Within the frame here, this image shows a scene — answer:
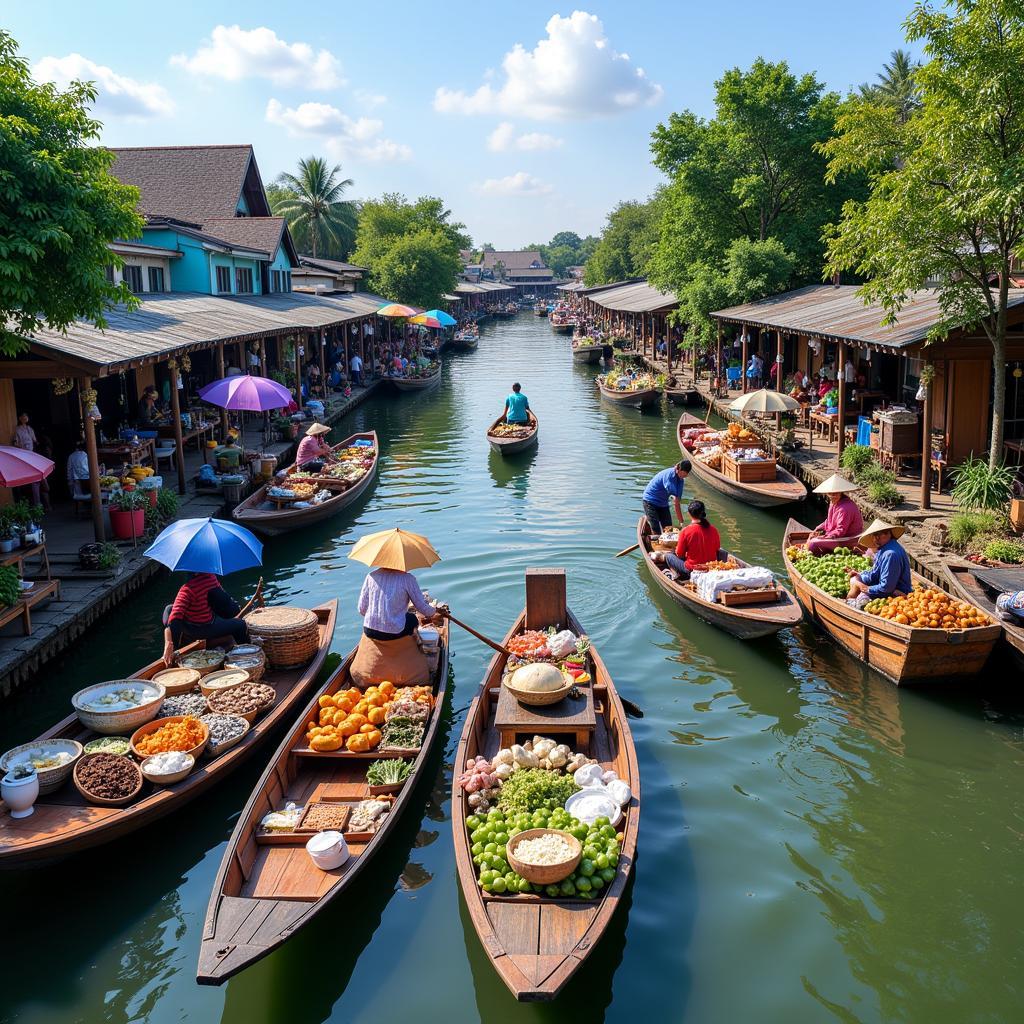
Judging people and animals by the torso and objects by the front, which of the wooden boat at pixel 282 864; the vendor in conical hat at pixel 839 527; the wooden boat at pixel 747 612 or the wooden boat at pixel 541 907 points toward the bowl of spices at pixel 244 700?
the vendor in conical hat

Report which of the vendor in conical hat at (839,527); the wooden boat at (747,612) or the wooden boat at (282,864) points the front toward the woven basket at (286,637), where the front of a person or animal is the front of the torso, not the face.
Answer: the vendor in conical hat

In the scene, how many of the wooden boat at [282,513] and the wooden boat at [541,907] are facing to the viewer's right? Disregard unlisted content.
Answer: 0

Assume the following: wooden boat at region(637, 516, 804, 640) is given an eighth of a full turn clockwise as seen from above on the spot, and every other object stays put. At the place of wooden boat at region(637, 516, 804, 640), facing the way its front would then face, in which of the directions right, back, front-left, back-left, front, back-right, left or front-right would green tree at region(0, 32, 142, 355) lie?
right

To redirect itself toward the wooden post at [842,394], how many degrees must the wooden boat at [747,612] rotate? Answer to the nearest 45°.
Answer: approximately 135° to its left

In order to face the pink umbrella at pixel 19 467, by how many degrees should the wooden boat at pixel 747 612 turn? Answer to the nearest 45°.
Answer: approximately 135° to its right

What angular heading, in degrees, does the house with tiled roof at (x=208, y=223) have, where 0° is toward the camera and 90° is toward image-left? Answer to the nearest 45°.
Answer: approximately 315°

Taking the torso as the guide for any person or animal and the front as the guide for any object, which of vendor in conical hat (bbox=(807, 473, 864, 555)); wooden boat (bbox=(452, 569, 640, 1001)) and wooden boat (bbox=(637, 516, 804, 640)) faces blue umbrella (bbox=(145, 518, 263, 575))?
the vendor in conical hat

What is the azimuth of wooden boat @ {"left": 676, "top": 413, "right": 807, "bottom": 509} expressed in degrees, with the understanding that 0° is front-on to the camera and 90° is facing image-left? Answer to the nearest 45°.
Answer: approximately 315°
